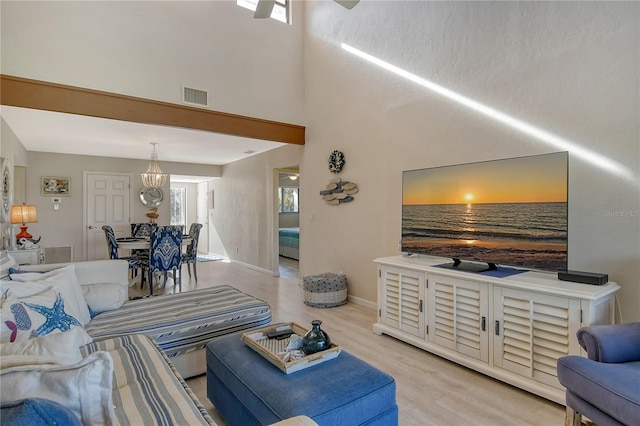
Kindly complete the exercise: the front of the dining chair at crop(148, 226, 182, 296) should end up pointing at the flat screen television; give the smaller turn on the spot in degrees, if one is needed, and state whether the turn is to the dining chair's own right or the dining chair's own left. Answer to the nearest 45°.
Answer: approximately 135° to the dining chair's own right

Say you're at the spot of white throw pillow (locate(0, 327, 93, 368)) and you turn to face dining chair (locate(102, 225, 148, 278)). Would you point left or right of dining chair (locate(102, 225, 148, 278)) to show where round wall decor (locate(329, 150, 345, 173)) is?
right

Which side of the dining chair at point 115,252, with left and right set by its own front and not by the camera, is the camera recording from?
right

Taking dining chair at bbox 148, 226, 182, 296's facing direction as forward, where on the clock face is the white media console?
The white media console is roughly at 5 o'clock from the dining chair.

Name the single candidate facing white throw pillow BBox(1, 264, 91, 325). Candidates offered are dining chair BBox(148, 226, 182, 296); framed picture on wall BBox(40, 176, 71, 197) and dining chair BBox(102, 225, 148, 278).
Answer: the framed picture on wall

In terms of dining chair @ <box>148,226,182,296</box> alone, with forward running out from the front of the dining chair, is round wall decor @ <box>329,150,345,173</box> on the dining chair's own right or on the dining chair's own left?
on the dining chair's own right

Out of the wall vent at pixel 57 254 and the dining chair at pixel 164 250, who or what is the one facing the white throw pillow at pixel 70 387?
the wall vent

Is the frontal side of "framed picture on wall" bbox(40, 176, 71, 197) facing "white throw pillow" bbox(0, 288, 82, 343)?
yes

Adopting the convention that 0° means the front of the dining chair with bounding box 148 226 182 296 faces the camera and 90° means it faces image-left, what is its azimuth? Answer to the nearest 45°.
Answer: approximately 180°
